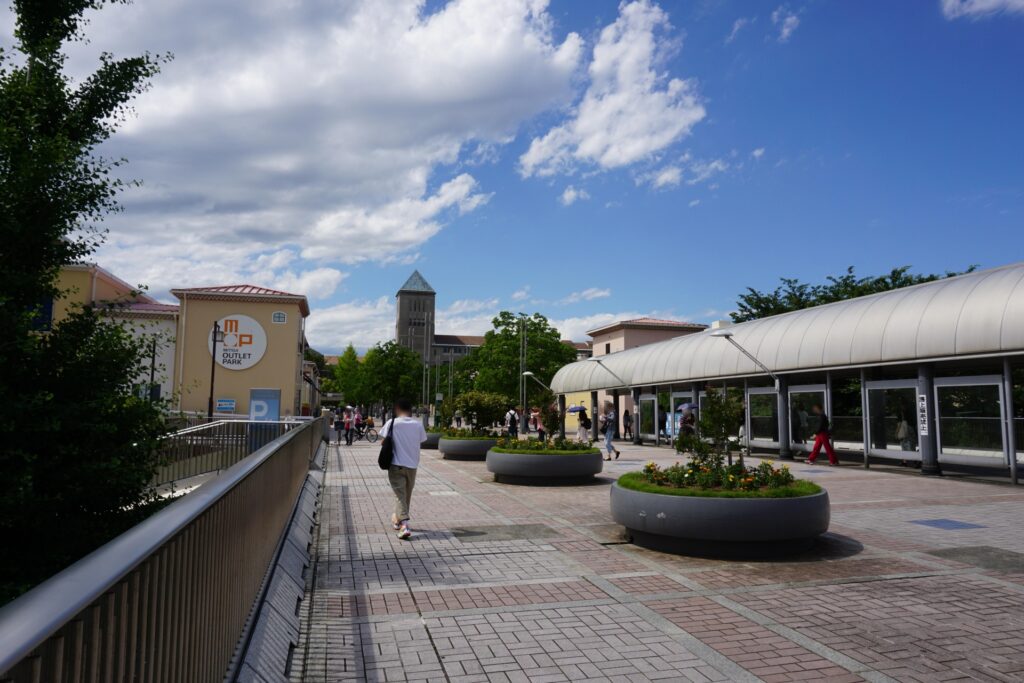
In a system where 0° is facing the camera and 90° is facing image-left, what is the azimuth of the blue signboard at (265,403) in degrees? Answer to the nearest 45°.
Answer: approximately 0°

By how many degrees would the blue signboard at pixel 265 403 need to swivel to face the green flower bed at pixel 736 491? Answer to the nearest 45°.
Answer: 0° — it already faces it

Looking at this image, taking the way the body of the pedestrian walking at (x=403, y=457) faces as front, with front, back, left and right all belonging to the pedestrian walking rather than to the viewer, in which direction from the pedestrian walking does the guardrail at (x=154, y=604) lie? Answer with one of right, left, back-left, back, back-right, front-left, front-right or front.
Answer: back

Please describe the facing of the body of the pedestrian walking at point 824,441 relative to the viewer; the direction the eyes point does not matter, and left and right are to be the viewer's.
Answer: facing to the left of the viewer

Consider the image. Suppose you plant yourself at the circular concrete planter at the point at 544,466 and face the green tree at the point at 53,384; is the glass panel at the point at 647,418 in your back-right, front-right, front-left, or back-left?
back-right

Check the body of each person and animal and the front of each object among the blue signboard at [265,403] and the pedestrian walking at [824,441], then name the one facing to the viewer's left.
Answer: the pedestrian walking

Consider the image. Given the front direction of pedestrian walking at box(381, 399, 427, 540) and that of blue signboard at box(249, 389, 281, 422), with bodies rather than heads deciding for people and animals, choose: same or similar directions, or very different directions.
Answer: very different directions

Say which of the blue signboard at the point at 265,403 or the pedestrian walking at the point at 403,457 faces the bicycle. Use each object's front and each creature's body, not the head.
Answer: the pedestrian walking

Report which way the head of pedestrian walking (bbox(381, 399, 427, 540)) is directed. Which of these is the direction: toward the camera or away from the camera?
away from the camera

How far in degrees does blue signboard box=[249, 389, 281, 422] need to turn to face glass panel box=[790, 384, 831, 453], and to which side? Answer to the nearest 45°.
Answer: approximately 45° to its left

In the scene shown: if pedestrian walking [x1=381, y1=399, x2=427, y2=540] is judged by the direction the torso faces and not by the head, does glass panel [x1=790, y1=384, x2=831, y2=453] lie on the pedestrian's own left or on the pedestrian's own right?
on the pedestrian's own right

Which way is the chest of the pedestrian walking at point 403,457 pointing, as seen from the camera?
away from the camera
